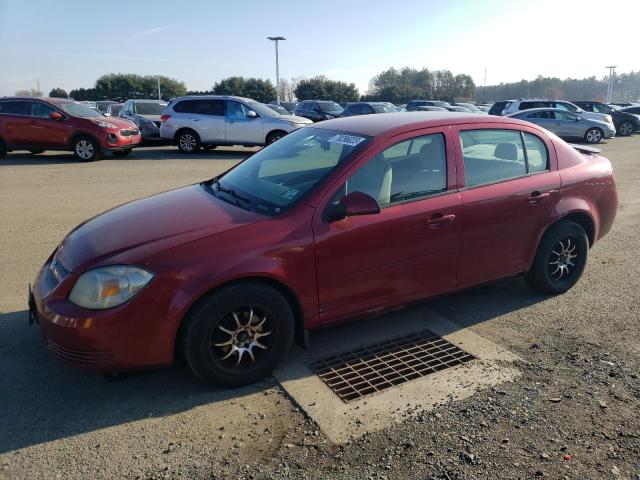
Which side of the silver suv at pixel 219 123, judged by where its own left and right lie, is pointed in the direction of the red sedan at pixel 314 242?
right

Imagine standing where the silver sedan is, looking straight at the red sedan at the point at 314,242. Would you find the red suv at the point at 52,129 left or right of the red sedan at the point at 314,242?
right

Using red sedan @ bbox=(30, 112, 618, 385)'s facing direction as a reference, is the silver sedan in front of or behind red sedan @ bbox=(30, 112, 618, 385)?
behind

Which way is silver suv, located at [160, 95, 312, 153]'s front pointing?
to the viewer's right

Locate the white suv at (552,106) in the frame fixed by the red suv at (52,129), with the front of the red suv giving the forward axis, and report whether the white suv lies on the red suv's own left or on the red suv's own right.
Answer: on the red suv's own left

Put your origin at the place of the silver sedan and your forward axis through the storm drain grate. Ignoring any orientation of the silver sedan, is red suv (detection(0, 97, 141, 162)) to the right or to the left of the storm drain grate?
right

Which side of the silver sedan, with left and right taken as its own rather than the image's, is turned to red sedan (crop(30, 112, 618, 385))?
right

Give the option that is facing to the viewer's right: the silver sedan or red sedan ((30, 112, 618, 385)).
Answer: the silver sedan

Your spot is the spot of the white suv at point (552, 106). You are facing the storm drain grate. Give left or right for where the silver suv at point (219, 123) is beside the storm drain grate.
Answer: right

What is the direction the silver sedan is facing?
to the viewer's right
